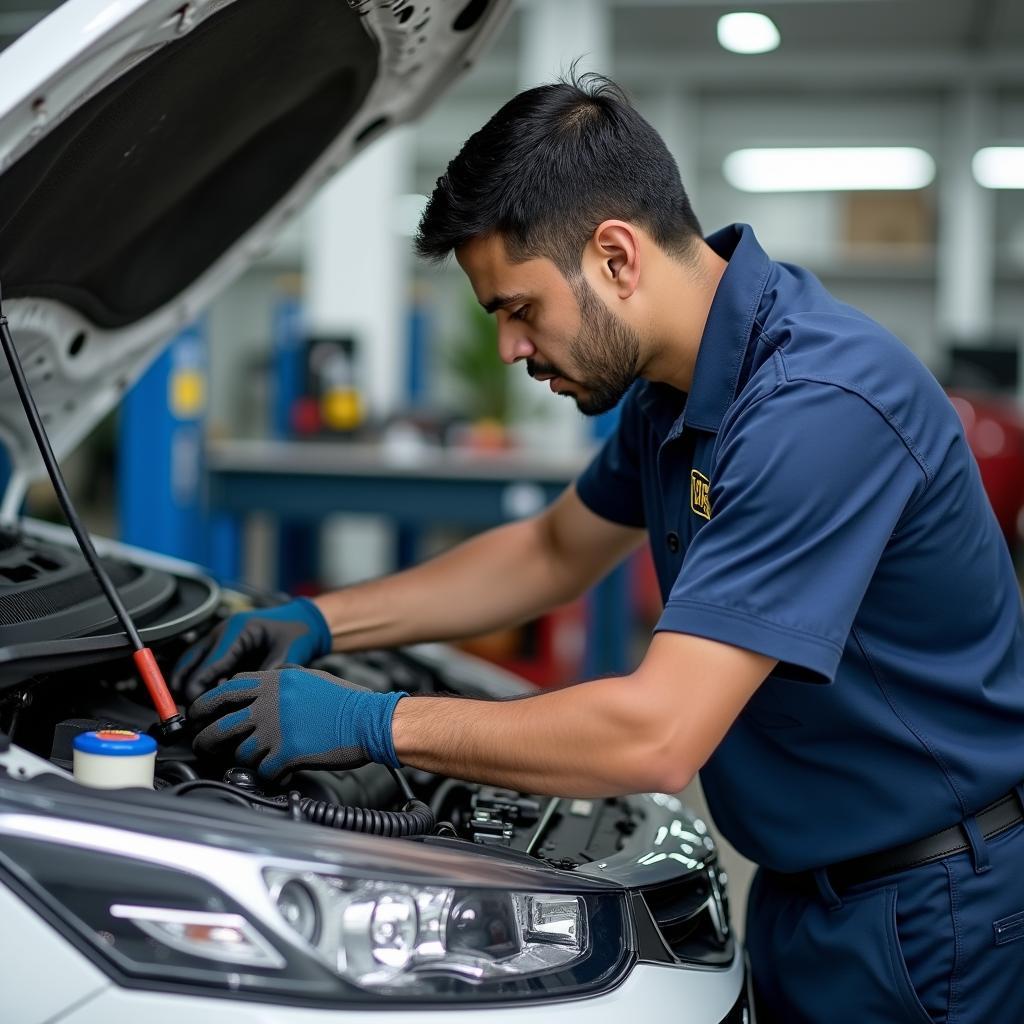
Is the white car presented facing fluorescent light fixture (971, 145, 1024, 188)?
no

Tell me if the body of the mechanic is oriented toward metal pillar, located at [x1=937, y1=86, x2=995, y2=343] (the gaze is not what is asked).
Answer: no

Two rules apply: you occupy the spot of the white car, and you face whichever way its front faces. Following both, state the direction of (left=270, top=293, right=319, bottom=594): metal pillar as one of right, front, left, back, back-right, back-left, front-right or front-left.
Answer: back-left

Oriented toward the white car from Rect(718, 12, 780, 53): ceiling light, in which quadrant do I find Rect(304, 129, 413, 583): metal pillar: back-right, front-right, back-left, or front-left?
front-right

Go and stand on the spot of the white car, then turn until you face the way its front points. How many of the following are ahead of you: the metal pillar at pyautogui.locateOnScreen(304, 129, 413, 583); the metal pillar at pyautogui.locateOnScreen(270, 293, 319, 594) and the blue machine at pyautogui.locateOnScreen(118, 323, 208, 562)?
0

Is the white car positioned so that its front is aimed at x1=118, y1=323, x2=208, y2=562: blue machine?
no

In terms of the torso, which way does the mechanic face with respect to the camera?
to the viewer's left

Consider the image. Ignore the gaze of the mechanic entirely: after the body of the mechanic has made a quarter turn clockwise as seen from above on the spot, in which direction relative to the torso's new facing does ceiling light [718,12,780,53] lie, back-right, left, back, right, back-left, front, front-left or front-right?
front

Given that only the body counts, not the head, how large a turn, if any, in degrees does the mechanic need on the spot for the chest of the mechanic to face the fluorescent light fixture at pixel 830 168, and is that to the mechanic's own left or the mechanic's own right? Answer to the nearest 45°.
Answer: approximately 90° to the mechanic's own right

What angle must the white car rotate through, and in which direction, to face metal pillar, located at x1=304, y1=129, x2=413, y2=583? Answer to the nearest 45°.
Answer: approximately 135° to its left

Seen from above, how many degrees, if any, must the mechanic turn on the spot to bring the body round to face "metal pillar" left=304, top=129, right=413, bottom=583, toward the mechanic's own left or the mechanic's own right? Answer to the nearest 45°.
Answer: approximately 90° to the mechanic's own right

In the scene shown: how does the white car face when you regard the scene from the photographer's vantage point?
facing the viewer and to the right of the viewer

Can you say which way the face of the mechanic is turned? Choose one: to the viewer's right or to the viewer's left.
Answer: to the viewer's left
